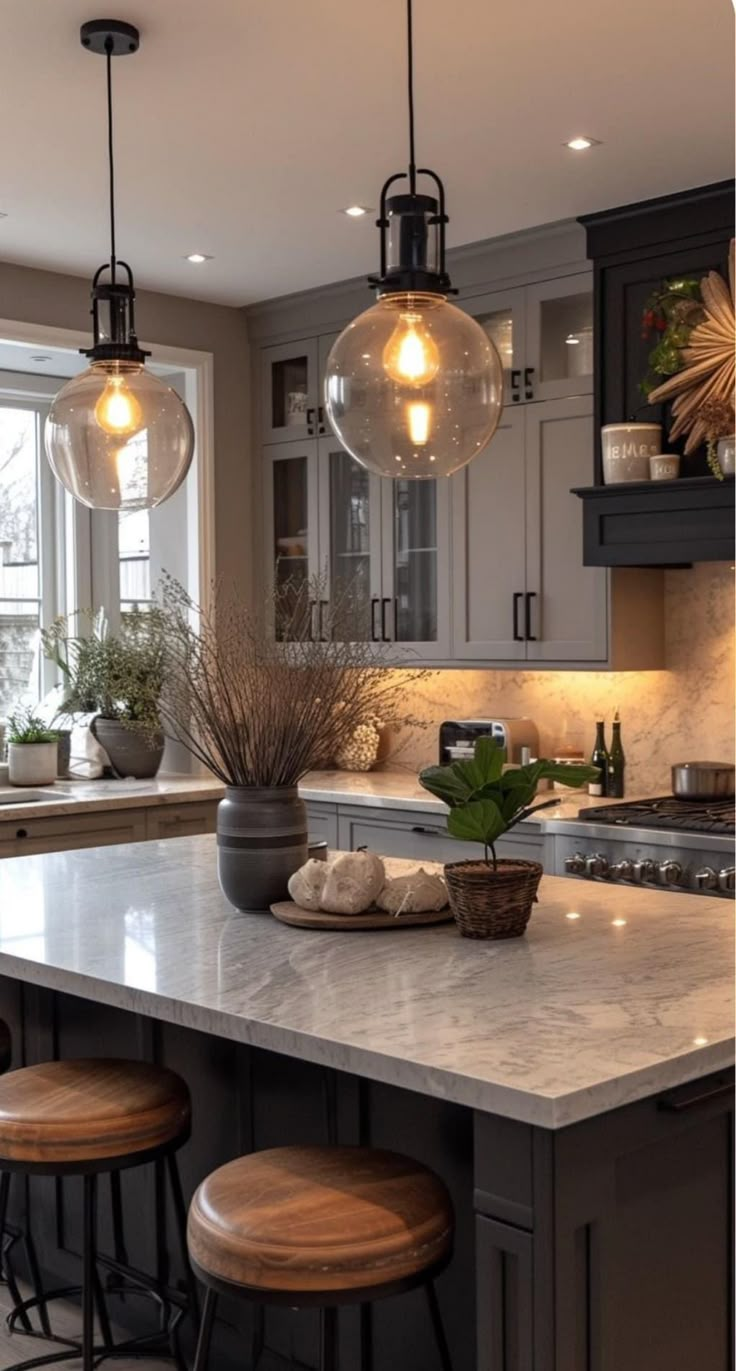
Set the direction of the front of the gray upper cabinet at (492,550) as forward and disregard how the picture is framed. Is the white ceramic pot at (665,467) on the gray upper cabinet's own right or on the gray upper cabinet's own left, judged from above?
on the gray upper cabinet's own left

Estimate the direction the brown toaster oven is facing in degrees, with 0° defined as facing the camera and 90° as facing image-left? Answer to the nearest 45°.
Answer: approximately 45°

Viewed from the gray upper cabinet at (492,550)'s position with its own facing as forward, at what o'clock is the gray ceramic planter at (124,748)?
The gray ceramic planter is roughly at 2 o'clock from the gray upper cabinet.

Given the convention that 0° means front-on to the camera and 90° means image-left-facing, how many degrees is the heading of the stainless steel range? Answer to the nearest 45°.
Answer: approximately 45°

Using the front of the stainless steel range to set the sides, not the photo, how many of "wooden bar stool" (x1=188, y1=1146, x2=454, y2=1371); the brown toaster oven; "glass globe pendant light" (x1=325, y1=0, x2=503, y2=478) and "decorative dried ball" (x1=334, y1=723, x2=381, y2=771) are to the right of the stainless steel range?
2

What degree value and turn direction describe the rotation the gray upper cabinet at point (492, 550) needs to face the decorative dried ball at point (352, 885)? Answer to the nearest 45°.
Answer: approximately 45° to its left
